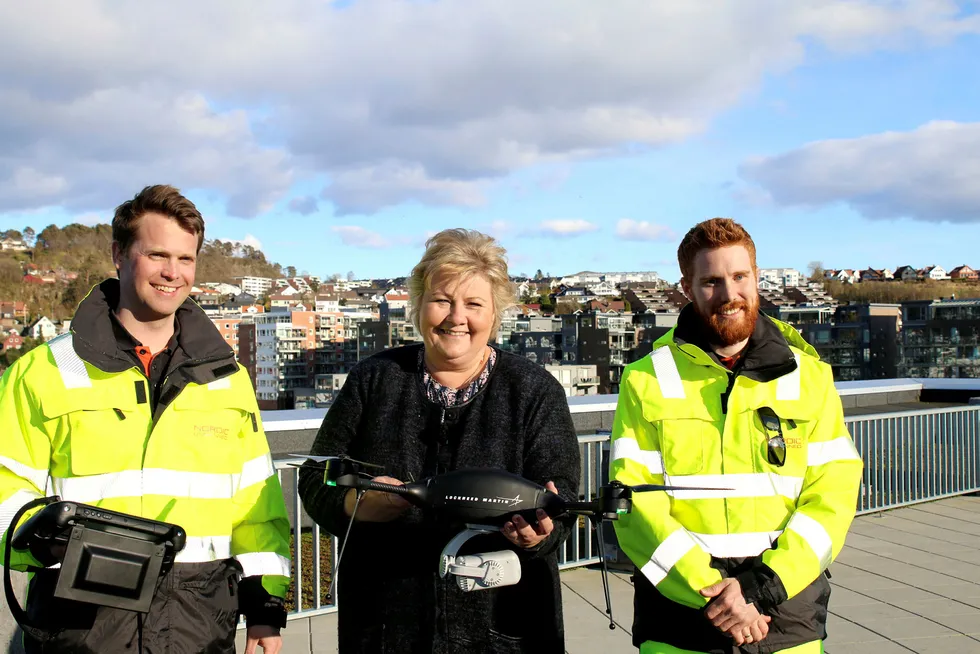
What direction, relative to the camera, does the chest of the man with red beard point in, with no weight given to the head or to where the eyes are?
toward the camera

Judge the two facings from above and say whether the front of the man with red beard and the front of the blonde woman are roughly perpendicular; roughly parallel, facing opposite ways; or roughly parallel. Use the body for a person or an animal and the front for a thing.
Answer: roughly parallel

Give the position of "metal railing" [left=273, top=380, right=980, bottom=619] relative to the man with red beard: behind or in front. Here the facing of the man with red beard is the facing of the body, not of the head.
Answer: behind

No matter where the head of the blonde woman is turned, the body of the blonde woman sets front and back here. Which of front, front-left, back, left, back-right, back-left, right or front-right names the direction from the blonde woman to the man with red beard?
left

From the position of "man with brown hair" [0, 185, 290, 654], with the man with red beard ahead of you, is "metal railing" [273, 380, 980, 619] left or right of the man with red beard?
left

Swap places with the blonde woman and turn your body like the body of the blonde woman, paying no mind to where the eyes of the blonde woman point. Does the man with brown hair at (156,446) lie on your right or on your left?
on your right

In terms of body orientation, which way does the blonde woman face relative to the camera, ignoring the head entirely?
toward the camera

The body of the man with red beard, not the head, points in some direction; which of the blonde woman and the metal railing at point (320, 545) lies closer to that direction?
the blonde woman

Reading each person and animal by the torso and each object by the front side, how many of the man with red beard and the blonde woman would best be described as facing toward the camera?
2

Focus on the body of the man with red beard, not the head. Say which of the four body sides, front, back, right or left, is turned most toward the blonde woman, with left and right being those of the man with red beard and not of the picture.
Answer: right

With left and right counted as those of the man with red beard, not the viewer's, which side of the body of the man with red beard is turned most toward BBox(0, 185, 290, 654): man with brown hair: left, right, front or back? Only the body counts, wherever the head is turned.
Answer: right

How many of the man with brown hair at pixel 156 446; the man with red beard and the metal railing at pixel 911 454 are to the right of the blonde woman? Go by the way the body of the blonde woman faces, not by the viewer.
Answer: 1

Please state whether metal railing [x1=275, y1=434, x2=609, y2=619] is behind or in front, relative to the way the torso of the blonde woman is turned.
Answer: behind
